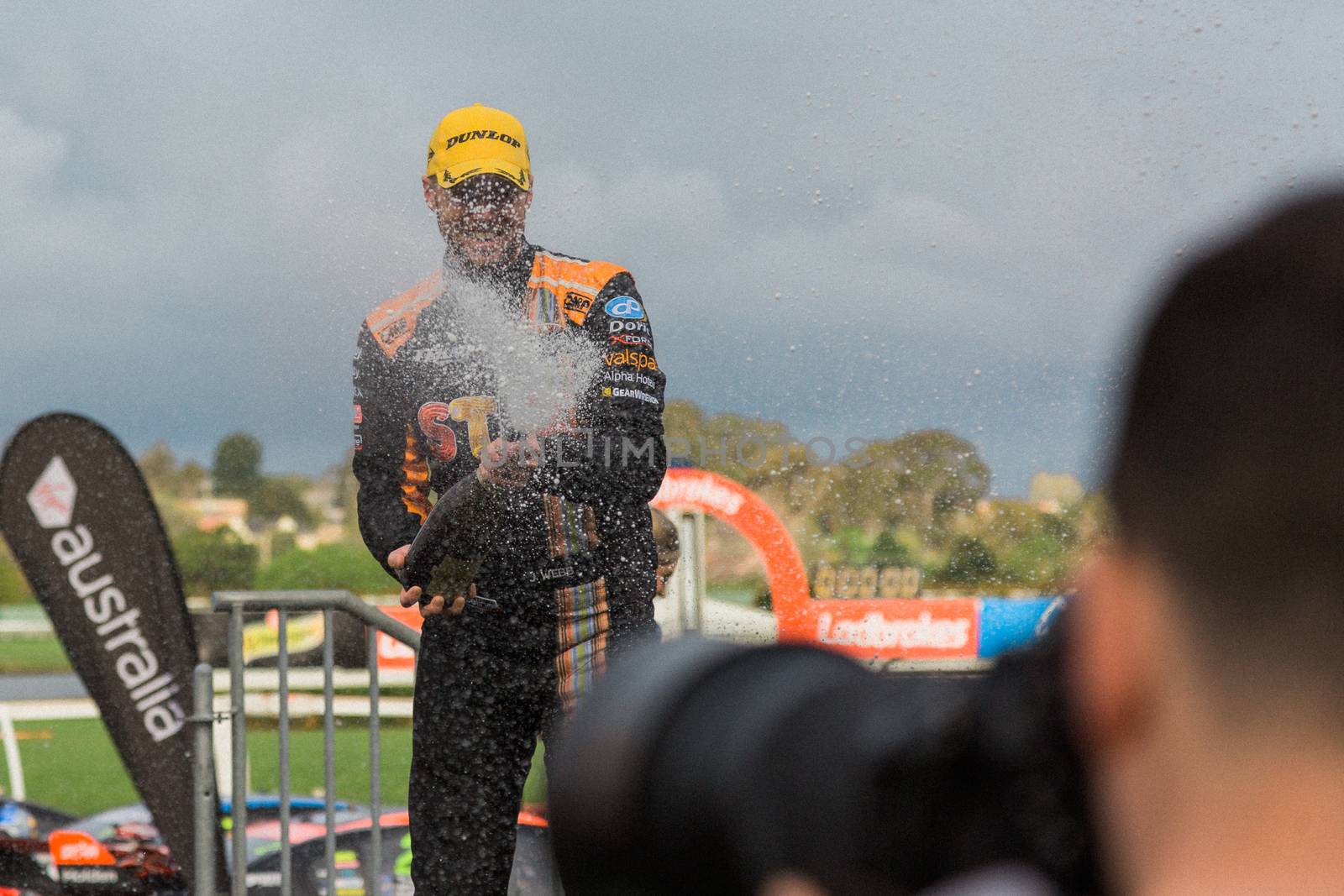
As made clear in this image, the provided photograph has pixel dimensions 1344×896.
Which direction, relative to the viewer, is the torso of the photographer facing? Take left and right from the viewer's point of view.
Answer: facing away from the viewer and to the left of the viewer

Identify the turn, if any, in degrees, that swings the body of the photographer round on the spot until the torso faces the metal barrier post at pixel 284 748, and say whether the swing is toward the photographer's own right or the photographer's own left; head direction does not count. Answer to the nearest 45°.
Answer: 0° — they already face it

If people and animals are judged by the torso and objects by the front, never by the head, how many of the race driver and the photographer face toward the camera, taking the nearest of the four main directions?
1

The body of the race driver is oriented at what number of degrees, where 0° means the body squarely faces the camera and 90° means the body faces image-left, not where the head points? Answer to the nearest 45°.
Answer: approximately 0°

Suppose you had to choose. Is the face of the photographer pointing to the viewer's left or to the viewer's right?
to the viewer's left
